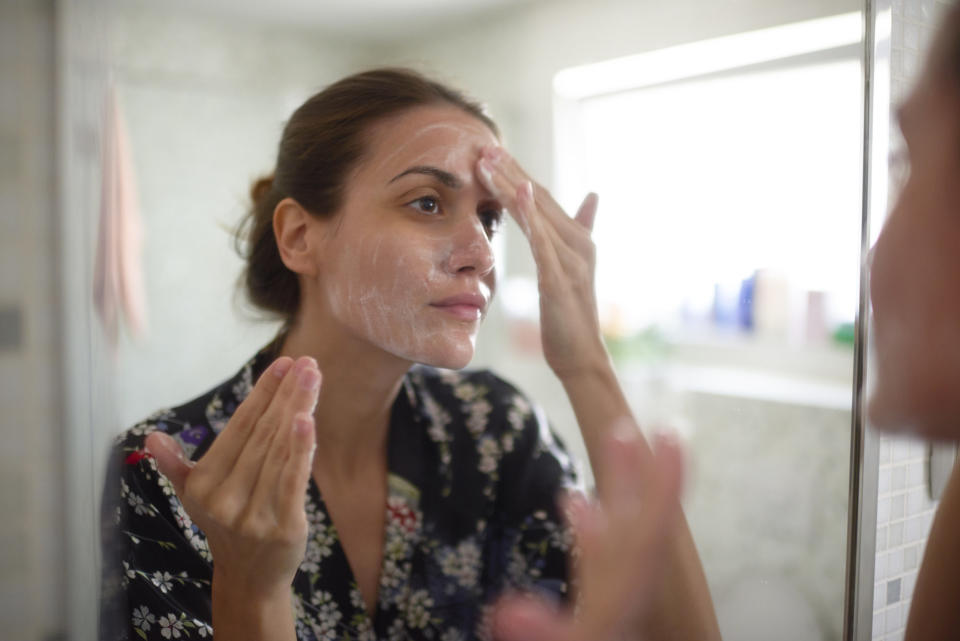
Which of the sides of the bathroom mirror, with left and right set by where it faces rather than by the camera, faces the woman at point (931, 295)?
front

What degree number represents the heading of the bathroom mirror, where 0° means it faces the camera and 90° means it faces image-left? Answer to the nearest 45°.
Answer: approximately 0°
